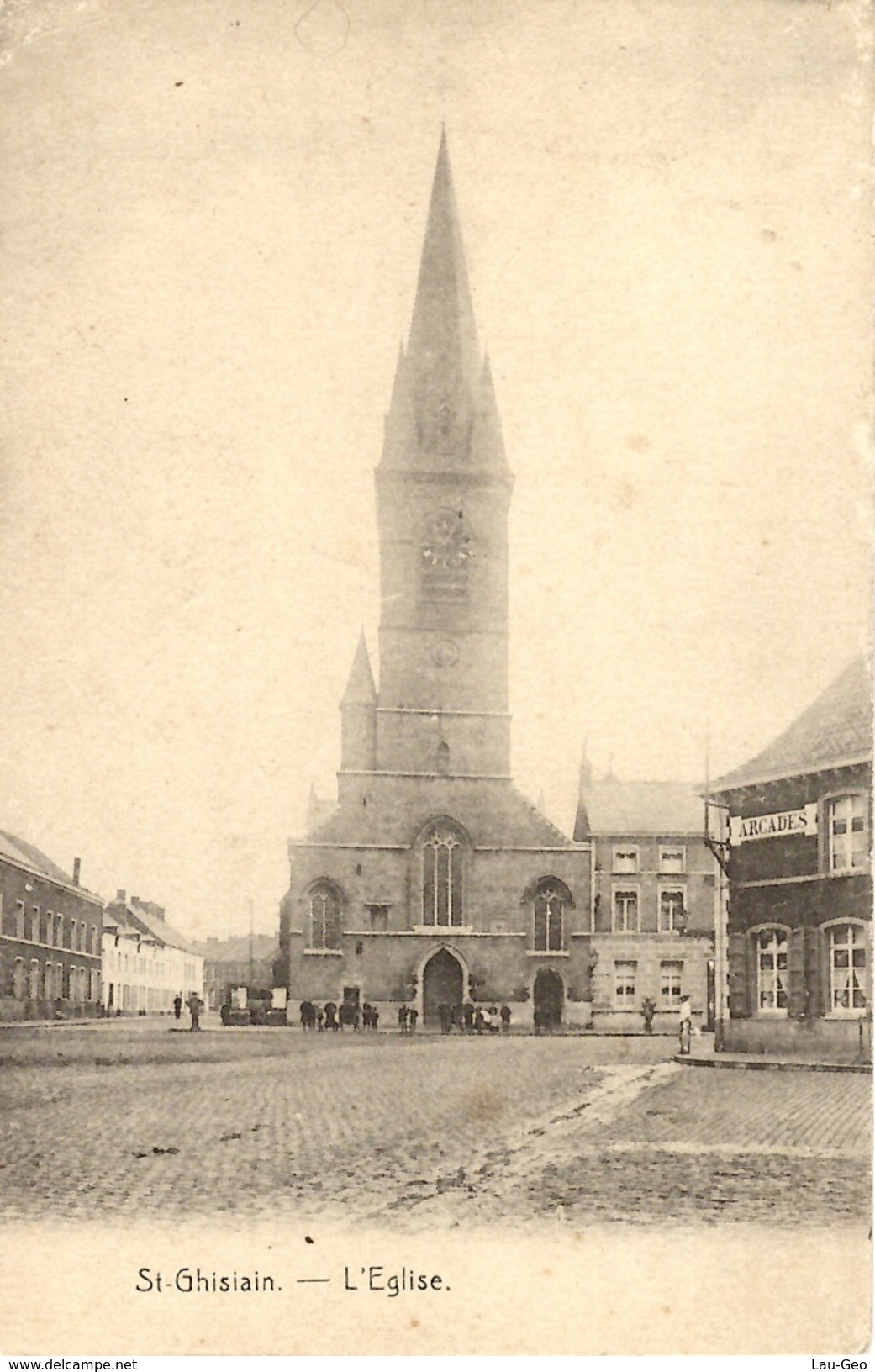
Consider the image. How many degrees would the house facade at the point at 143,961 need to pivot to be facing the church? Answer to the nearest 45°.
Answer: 0° — it already faces it

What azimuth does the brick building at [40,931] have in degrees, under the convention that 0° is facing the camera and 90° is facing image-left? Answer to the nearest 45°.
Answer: approximately 315°

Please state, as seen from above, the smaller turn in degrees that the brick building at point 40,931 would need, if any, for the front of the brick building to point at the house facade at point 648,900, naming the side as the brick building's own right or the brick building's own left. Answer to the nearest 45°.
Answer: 0° — it already faces it

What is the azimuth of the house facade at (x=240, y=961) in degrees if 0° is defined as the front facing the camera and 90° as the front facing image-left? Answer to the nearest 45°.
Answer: approximately 0°

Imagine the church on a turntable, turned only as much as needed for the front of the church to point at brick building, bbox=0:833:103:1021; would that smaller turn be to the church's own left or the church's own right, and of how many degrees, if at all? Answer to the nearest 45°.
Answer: approximately 45° to the church's own right

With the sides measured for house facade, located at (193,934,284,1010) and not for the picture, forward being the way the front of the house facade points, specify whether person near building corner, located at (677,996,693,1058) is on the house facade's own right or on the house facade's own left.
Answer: on the house facade's own left

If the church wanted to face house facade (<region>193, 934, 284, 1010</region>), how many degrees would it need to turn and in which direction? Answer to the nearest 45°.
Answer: approximately 135° to its right

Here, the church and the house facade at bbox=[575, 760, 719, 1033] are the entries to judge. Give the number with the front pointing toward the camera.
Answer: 2
